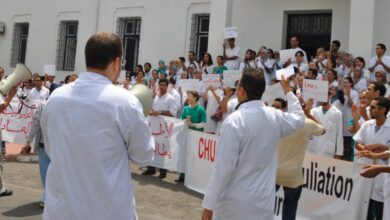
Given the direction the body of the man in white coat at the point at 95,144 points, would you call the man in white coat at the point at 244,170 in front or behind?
in front

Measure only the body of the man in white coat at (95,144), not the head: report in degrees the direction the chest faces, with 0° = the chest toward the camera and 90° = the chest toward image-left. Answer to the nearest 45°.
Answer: approximately 225°
